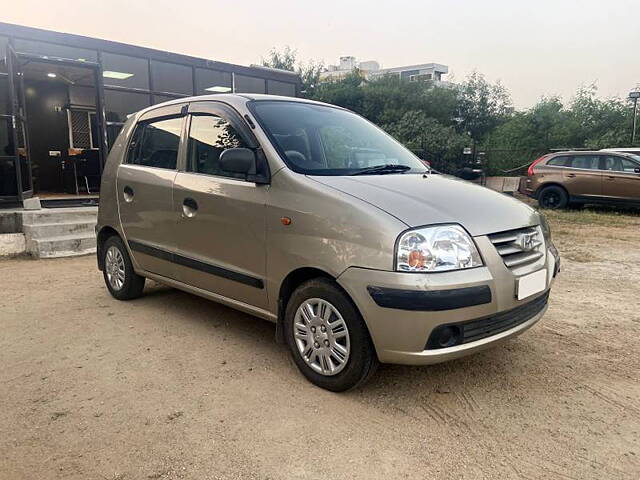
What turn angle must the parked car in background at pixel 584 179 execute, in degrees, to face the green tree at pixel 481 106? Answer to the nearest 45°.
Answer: approximately 90° to its left

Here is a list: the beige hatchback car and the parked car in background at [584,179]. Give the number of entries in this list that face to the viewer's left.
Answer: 0

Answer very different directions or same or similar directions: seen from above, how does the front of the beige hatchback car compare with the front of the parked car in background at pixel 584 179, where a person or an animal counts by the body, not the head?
same or similar directions

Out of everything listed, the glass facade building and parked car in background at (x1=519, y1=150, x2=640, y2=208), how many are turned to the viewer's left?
0

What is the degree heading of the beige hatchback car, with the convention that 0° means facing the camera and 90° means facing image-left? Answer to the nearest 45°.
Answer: approximately 315°

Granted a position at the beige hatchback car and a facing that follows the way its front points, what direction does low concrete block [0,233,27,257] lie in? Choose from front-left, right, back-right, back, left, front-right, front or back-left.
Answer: back

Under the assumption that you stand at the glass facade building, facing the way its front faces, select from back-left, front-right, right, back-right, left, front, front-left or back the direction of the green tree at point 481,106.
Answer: left

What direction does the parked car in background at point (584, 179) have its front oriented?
to the viewer's right

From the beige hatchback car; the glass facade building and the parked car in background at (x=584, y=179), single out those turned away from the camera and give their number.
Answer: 0

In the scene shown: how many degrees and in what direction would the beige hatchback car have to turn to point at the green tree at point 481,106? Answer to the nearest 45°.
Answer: approximately 135° to its left

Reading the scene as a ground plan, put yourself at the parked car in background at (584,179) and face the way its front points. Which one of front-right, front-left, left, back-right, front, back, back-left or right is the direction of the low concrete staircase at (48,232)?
back-right

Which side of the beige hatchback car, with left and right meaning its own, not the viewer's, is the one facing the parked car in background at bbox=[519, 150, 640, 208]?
left

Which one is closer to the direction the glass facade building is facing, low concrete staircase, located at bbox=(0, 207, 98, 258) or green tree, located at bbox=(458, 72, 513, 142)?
the low concrete staircase

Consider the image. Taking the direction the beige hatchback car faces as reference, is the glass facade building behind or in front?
behind

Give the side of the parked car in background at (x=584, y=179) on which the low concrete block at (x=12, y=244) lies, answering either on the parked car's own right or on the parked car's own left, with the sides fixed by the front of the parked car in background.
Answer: on the parked car's own right
